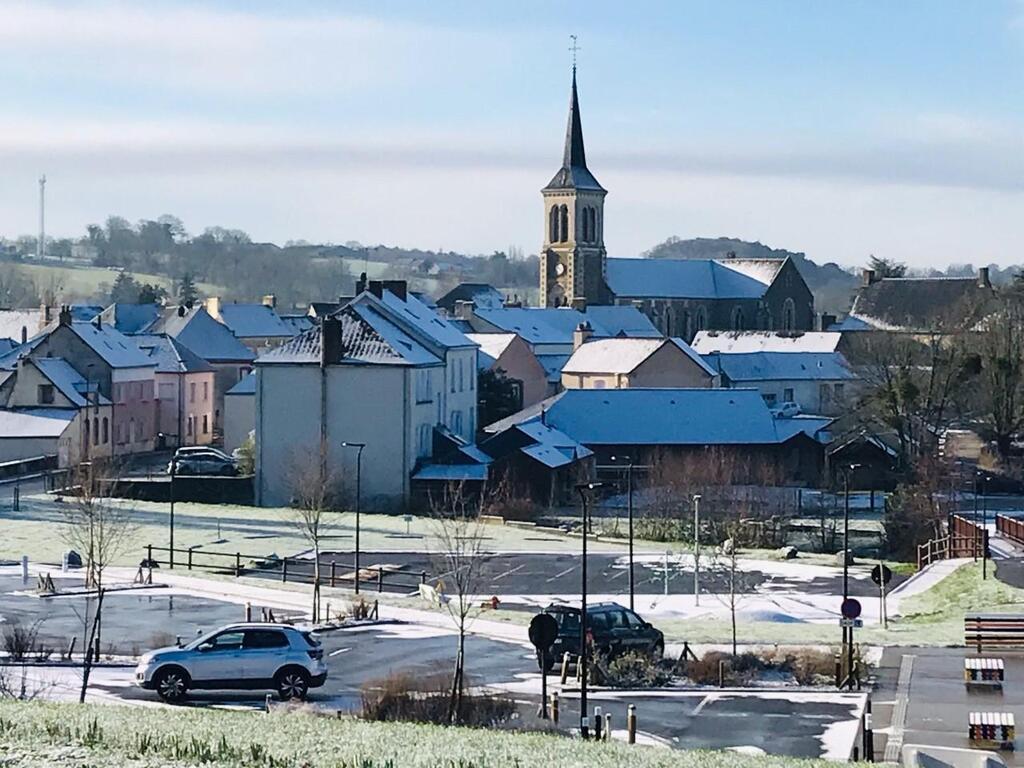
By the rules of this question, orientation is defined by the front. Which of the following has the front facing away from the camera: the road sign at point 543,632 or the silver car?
the road sign

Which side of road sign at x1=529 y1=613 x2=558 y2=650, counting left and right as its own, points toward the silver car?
left

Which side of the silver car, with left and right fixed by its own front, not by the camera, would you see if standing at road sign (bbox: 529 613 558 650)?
back

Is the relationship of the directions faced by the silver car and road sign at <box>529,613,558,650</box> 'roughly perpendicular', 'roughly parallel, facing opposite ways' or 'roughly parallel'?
roughly perpendicular

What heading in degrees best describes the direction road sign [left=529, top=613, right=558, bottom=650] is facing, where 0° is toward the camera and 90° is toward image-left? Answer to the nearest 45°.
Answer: approximately 180°

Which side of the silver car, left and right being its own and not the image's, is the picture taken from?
left

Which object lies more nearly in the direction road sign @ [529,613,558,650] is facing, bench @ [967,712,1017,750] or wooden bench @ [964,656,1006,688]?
the wooden bench

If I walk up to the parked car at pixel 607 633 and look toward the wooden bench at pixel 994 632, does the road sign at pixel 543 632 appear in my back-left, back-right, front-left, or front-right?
back-right

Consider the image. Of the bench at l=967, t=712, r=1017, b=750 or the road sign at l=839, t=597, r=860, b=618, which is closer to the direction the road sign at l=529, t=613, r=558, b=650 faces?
the road sign

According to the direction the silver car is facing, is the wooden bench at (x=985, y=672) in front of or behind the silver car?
behind

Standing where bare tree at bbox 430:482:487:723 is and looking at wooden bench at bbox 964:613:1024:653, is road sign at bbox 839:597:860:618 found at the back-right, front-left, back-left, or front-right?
front-right

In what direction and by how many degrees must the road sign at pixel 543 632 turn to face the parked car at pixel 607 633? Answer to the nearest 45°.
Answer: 0° — it already faces it

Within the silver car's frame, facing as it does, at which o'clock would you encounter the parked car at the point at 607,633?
The parked car is roughly at 5 o'clock from the silver car.
